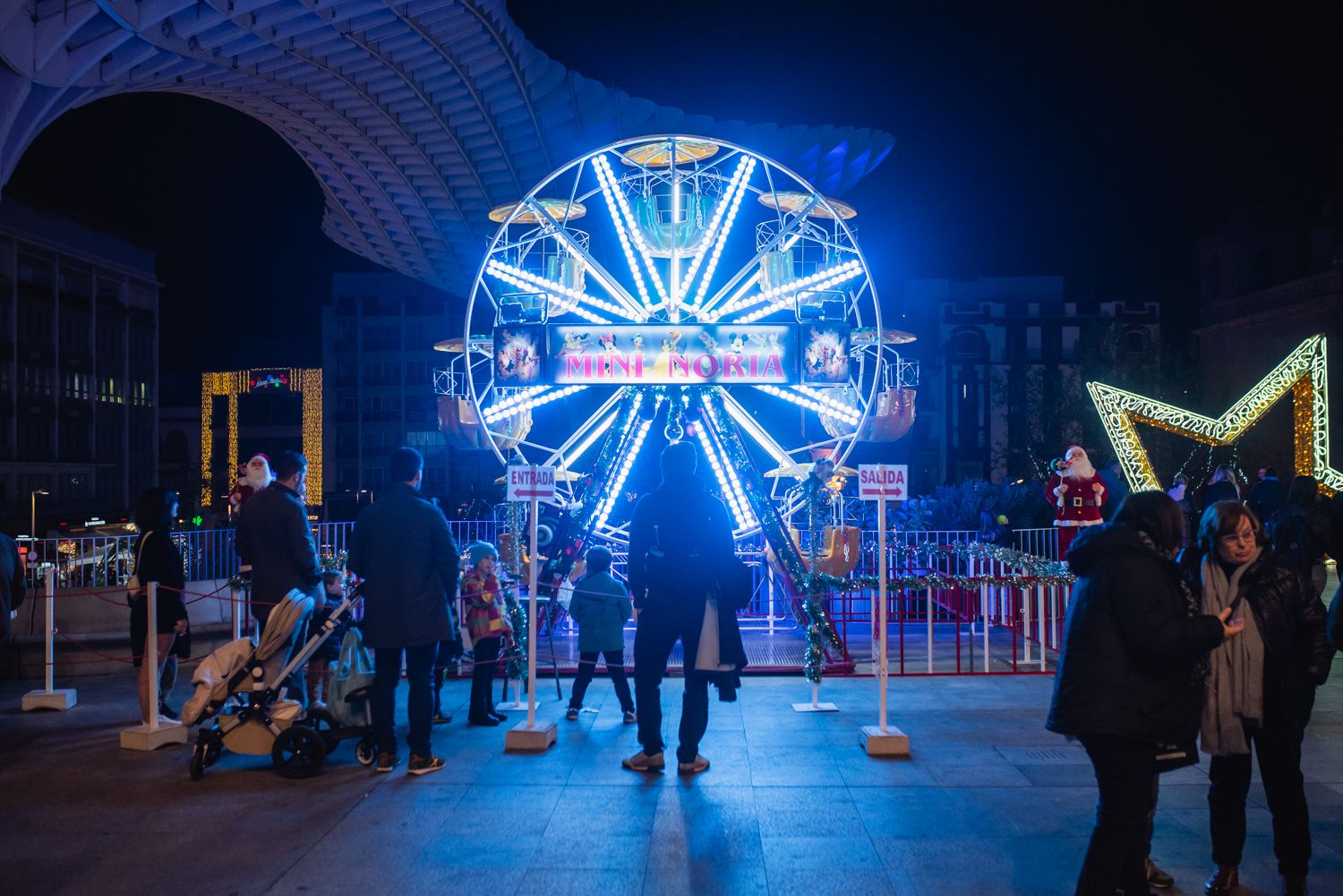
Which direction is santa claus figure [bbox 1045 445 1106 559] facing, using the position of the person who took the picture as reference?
facing the viewer

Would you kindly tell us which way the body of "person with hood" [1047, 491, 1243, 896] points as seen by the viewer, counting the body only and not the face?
to the viewer's right

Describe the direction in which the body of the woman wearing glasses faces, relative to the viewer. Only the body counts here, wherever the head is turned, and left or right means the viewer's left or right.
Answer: facing the viewer and to the left of the viewer

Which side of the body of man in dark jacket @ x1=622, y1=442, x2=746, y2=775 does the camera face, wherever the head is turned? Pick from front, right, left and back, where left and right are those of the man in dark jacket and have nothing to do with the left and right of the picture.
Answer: back

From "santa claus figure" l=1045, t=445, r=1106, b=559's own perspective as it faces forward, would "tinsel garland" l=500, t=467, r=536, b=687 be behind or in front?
in front

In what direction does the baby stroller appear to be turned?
to the viewer's left

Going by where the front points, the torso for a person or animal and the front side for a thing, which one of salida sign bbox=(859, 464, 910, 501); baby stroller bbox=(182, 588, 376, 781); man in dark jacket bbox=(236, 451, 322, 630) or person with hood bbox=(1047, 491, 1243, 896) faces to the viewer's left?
the baby stroller

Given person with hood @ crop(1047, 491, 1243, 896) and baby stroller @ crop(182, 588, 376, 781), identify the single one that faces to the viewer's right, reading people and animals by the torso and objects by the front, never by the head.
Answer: the person with hood

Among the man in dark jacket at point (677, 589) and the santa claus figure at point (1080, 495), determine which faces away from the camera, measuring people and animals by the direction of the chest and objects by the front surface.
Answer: the man in dark jacket

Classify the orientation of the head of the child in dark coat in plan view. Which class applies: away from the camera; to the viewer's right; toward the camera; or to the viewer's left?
away from the camera

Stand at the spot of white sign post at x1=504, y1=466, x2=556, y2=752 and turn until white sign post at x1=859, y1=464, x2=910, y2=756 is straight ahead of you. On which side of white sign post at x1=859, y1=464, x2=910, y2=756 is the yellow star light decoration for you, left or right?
left

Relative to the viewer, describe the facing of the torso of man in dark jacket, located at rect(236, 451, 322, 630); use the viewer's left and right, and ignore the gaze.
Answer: facing away from the viewer and to the right of the viewer

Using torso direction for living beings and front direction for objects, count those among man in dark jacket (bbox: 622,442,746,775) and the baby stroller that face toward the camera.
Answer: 0

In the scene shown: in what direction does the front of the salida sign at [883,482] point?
toward the camera

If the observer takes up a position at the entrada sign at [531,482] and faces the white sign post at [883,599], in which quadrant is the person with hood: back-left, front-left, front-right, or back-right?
front-right
